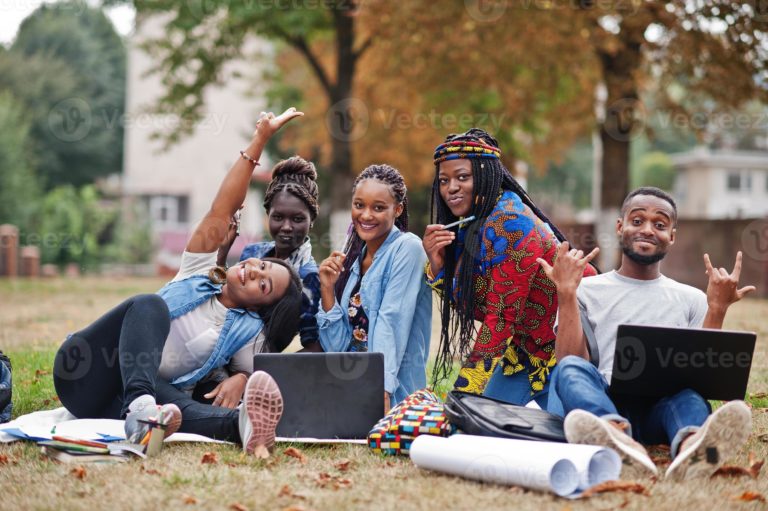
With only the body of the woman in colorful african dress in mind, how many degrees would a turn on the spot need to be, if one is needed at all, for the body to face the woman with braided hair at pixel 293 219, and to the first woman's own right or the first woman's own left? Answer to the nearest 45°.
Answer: approximately 90° to the first woman's own right

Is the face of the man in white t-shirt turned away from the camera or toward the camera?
toward the camera

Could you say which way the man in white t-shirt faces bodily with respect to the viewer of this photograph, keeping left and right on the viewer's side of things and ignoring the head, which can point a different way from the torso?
facing the viewer

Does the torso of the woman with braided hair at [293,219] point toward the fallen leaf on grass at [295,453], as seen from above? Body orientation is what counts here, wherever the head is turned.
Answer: yes

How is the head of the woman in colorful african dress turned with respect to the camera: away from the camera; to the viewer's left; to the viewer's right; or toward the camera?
toward the camera

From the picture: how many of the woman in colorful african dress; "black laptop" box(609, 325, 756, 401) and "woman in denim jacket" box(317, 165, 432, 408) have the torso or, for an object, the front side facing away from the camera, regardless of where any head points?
1

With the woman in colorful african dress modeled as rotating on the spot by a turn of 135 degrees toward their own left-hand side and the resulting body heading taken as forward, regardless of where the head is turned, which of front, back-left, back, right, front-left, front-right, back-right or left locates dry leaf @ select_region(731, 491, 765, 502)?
front-right

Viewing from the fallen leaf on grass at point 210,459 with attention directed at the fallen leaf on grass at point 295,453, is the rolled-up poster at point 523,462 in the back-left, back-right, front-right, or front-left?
front-right

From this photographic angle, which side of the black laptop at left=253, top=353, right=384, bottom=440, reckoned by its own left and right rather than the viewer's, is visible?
back

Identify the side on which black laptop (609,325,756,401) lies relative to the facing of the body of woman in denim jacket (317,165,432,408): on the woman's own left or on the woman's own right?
on the woman's own left

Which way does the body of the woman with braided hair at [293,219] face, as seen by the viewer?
toward the camera

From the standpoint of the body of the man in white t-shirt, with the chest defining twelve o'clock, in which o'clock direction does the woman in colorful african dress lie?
The woman in colorful african dress is roughly at 4 o'clock from the man in white t-shirt.

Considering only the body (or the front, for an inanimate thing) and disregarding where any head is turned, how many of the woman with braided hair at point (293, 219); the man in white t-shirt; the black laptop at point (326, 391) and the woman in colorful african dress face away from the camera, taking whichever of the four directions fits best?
1

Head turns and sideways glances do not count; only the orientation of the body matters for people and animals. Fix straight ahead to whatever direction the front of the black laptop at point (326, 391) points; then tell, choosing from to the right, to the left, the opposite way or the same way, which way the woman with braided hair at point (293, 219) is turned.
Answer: the opposite way

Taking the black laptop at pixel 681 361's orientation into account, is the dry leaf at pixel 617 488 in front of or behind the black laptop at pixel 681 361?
behind

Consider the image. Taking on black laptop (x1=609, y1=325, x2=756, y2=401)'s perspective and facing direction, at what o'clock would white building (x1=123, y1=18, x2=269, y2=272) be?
The white building is roughly at 11 o'clock from the black laptop.

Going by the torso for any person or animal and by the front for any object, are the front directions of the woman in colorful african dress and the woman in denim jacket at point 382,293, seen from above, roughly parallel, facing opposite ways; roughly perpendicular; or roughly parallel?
roughly parallel

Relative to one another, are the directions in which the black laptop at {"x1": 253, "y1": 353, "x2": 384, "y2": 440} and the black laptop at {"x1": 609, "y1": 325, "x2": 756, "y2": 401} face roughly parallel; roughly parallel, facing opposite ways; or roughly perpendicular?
roughly parallel

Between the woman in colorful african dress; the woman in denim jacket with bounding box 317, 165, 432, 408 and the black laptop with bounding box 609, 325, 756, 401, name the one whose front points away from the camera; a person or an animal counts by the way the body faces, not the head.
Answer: the black laptop

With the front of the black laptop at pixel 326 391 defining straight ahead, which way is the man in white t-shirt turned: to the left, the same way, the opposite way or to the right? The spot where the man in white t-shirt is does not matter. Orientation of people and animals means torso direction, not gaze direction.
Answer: the opposite way

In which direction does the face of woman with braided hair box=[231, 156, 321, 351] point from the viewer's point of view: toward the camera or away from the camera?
toward the camera

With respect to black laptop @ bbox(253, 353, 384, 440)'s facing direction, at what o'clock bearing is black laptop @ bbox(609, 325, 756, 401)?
black laptop @ bbox(609, 325, 756, 401) is roughly at 4 o'clock from black laptop @ bbox(253, 353, 384, 440).

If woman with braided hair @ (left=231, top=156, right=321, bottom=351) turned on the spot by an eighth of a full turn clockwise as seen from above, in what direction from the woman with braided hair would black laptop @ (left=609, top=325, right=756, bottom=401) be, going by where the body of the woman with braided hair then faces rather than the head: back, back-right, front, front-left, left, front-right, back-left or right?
left

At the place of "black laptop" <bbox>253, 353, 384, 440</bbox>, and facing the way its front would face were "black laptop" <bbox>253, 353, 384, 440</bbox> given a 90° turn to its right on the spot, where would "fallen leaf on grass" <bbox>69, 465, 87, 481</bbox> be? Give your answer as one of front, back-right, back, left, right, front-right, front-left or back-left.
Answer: back-right
